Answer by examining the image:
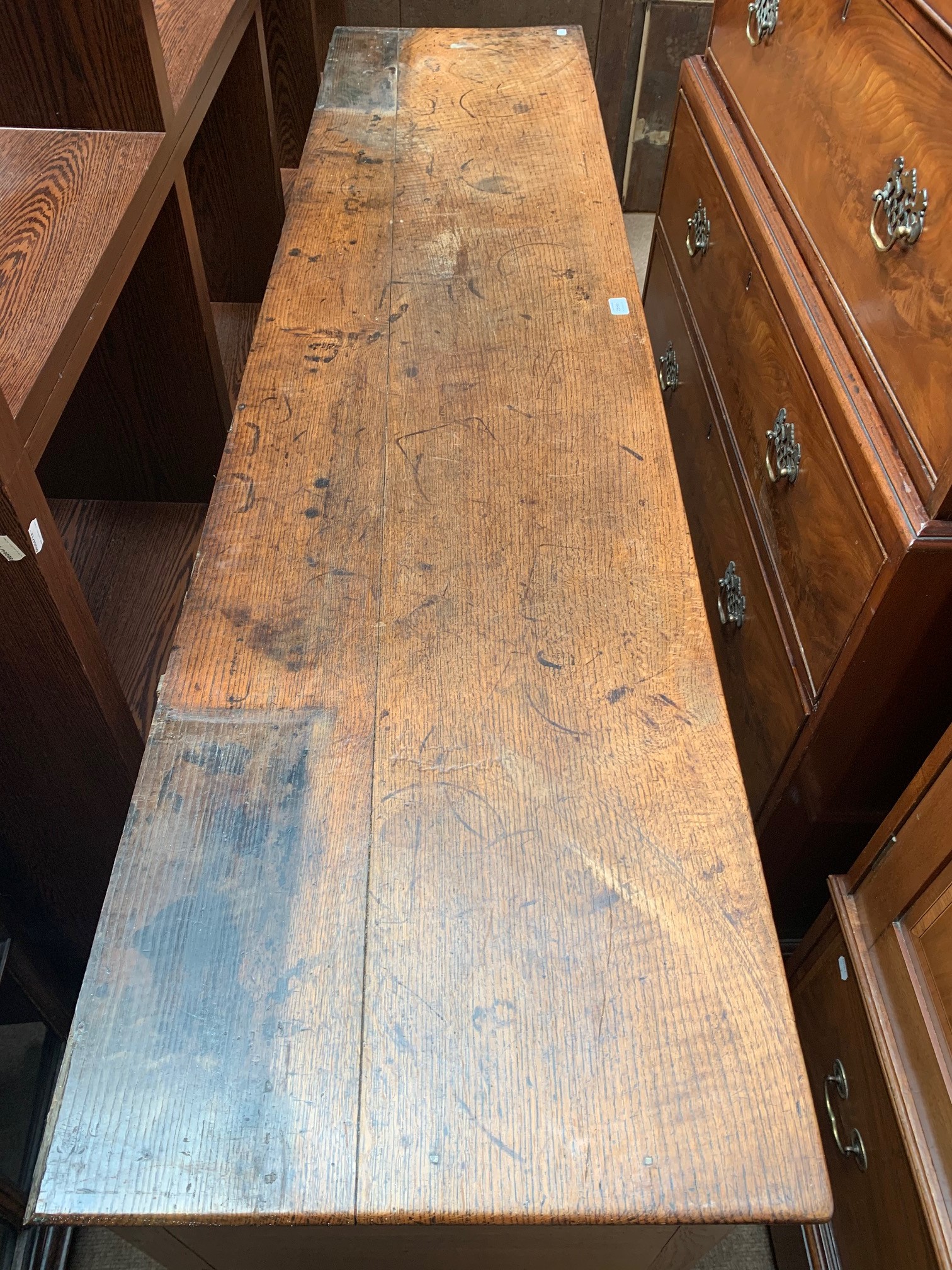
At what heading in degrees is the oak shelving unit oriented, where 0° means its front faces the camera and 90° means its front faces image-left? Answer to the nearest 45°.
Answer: approximately 270°

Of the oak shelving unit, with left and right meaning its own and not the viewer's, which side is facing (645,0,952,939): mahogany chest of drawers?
front

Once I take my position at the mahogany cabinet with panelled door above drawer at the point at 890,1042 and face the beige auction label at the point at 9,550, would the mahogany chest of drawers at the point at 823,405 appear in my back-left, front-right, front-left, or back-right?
front-right

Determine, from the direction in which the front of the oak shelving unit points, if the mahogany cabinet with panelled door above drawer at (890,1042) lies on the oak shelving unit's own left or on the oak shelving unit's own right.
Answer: on the oak shelving unit's own right
